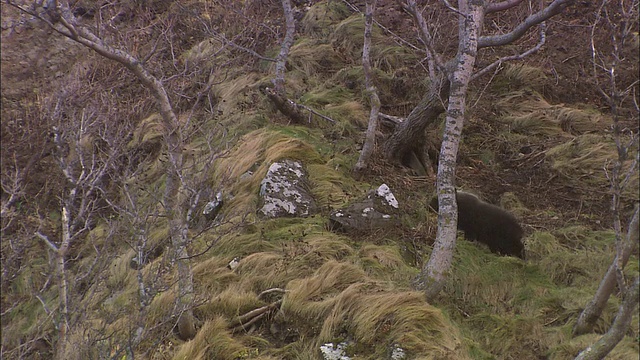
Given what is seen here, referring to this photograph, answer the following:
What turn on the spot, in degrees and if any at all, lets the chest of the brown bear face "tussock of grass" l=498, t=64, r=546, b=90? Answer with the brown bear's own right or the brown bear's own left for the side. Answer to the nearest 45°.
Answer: approximately 90° to the brown bear's own right

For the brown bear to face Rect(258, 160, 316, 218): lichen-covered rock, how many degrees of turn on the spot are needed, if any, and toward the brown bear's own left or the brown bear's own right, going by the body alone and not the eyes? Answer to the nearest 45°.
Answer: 0° — it already faces it

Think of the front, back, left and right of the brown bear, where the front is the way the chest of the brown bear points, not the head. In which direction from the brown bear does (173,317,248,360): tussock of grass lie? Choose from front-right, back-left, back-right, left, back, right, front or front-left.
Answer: front-left

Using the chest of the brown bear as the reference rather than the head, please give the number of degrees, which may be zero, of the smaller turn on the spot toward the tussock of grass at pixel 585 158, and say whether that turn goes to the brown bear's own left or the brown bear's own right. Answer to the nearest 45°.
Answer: approximately 135° to the brown bear's own right

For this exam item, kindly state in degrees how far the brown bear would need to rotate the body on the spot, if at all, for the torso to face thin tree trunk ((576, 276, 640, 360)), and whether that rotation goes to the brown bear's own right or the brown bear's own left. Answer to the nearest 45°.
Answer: approximately 90° to the brown bear's own left

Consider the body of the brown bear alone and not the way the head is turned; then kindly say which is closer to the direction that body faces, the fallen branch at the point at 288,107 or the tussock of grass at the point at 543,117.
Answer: the fallen branch

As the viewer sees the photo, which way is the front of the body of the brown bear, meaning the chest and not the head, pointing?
to the viewer's left

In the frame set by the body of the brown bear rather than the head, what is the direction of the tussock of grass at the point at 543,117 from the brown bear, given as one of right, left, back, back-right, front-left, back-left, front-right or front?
right

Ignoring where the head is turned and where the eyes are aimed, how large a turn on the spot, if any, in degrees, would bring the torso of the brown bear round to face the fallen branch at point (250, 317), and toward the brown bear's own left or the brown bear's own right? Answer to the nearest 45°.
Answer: approximately 45° to the brown bear's own left

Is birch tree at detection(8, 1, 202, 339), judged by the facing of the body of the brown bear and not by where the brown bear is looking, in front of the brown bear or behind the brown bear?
in front

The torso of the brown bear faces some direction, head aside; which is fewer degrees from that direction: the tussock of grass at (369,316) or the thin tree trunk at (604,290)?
the tussock of grass

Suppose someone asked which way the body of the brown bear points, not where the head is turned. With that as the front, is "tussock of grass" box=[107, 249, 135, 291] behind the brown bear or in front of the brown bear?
in front

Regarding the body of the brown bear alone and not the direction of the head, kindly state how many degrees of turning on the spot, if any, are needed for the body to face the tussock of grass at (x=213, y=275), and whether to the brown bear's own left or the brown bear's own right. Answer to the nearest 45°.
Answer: approximately 45° to the brown bear's own left
